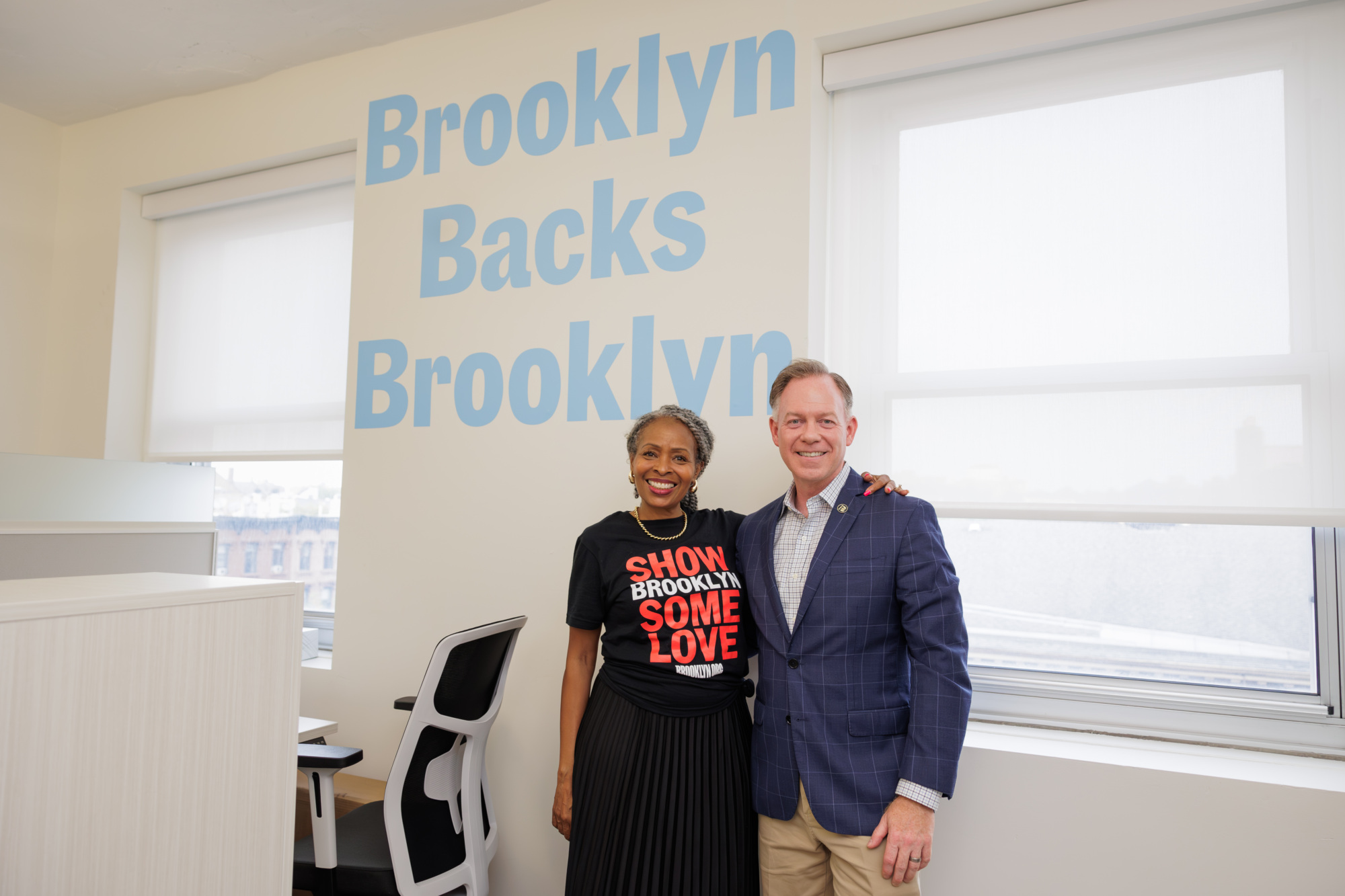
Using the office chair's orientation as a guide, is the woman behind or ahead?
behind

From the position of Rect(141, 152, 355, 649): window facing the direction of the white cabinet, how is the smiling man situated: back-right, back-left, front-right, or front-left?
front-left

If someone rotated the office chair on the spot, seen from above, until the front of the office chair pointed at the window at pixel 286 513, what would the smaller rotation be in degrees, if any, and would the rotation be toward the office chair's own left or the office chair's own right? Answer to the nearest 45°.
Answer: approximately 45° to the office chair's own right

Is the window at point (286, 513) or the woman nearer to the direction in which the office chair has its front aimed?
the window

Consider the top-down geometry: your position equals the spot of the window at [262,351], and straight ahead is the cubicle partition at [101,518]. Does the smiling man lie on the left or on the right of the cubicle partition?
left

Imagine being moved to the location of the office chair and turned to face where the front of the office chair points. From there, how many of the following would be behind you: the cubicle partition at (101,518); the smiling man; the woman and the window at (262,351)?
2

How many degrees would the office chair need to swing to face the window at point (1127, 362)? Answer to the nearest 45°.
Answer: approximately 135° to its right

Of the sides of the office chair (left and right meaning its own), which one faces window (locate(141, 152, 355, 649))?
front

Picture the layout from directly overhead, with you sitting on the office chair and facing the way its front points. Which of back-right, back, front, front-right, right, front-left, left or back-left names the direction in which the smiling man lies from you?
back

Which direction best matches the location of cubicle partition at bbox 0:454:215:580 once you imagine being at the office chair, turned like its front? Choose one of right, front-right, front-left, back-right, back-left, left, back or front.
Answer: front

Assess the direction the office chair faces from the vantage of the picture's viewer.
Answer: facing away from the viewer and to the left of the viewer
